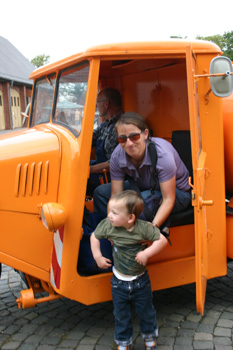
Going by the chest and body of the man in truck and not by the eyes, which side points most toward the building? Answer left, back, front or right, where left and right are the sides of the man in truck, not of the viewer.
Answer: right

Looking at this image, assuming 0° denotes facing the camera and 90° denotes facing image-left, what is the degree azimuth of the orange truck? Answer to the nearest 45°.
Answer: approximately 45°

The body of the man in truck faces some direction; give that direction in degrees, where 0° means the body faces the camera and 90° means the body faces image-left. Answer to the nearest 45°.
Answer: approximately 90°

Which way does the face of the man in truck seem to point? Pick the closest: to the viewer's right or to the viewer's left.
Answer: to the viewer's left
